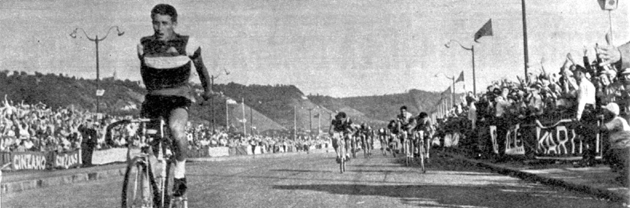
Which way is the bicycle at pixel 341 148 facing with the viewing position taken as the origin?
facing the viewer

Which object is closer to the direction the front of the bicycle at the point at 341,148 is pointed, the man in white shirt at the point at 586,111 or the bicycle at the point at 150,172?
the bicycle

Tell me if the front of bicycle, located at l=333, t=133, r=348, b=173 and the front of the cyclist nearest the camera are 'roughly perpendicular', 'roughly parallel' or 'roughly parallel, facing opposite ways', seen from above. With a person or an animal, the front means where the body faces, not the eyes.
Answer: roughly parallel

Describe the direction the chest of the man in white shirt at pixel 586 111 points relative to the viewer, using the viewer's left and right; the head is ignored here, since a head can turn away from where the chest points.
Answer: facing to the left of the viewer

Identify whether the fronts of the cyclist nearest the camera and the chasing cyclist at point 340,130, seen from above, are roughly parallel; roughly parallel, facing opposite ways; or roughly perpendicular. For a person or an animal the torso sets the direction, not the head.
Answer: roughly parallel

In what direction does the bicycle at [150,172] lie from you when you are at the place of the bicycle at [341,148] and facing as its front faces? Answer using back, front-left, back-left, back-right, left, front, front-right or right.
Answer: front

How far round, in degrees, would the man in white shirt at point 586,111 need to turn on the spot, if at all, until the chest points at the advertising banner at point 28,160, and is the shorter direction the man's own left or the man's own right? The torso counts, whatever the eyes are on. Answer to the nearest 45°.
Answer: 0° — they already face it

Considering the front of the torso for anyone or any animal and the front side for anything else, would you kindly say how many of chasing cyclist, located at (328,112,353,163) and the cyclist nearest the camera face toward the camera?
2

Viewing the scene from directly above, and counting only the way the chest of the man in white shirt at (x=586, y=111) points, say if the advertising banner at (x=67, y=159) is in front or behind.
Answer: in front

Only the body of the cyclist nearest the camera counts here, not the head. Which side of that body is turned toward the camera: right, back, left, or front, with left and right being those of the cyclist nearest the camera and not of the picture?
front
